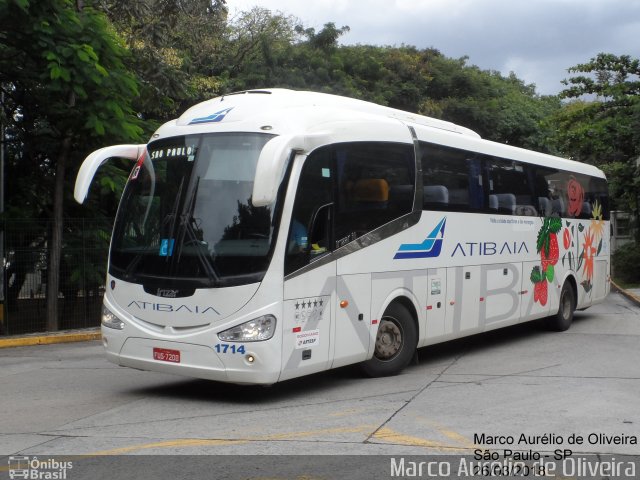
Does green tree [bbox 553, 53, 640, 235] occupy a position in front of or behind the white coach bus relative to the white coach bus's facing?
behind

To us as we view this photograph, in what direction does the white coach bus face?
facing the viewer and to the left of the viewer

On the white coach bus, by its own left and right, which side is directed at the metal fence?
right

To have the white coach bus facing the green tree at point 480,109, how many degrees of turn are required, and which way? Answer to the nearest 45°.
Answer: approximately 135° to its right

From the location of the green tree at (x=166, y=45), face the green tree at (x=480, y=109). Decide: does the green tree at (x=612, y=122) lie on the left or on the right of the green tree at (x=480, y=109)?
right

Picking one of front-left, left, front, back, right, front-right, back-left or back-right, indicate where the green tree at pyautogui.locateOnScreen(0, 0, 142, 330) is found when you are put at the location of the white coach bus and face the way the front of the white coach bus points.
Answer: right

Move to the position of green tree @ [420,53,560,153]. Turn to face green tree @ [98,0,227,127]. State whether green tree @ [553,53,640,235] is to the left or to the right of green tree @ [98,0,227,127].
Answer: left

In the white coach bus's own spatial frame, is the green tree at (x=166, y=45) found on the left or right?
on its right
